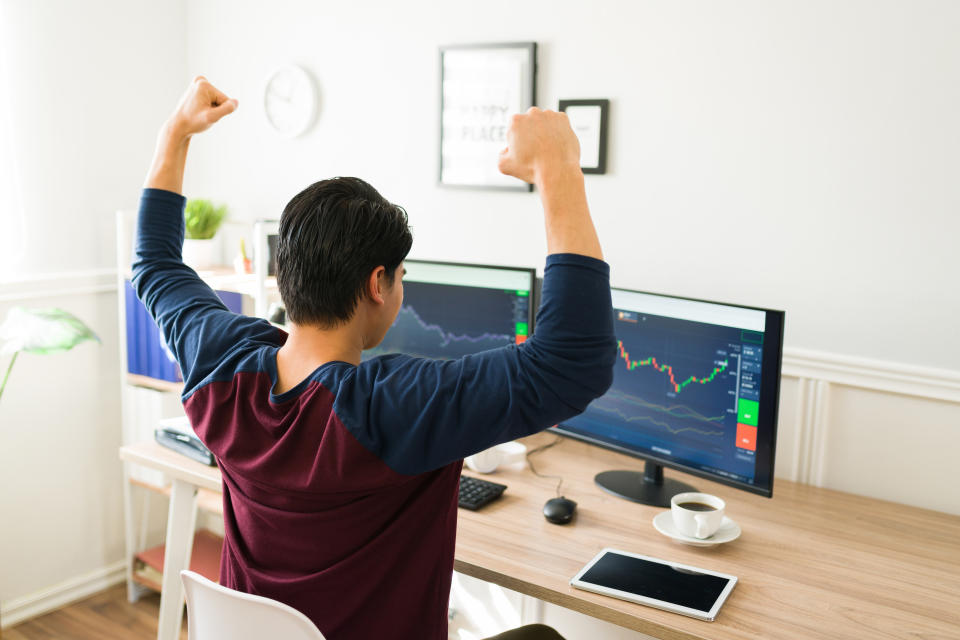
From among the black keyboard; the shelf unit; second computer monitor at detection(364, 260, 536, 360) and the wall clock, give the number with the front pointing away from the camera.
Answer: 0

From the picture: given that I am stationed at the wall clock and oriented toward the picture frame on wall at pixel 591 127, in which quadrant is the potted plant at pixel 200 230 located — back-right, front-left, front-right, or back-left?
back-right

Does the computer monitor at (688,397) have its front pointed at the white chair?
yes

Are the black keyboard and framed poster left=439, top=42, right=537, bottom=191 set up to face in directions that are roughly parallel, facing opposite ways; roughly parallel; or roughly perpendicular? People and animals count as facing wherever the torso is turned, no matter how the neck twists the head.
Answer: roughly parallel

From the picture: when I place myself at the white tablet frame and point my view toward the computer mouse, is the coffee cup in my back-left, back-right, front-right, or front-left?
front-right

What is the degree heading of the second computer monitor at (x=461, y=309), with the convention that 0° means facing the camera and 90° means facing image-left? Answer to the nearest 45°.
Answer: approximately 45°

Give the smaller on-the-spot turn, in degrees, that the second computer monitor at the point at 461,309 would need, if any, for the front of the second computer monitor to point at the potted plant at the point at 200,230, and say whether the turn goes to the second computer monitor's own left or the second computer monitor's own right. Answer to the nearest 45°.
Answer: approximately 90° to the second computer monitor's own right

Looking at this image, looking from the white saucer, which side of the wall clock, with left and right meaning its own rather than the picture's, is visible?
left

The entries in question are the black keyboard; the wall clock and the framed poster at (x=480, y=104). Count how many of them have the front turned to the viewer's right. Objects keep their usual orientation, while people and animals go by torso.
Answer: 0

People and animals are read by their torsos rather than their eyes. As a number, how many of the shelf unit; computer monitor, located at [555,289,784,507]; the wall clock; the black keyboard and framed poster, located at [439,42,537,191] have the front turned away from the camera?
0

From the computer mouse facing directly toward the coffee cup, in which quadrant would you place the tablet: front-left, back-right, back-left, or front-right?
front-right

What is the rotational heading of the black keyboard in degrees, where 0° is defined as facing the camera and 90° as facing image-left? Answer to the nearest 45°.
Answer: approximately 45°

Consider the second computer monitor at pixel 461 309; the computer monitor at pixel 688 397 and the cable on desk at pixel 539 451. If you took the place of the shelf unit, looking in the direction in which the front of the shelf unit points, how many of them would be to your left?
3

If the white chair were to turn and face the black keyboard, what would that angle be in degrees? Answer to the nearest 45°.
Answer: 0° — it already faces it

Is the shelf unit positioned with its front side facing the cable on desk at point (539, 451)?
no

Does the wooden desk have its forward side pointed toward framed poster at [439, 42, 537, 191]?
no

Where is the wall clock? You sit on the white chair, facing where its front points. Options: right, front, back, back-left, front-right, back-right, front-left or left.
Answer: front-left

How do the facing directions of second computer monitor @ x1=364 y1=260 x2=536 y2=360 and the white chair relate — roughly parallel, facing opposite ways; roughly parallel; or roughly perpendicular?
roughly parallel, facing opposite ways
